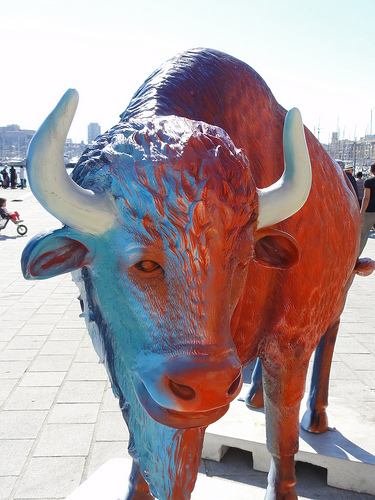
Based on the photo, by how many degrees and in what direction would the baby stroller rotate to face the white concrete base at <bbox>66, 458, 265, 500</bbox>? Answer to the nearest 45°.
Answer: approximately 90° to its right

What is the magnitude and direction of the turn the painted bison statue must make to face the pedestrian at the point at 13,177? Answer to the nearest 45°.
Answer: approximately 135° to its right

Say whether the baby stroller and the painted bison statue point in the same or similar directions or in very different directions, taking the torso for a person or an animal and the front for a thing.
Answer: very different directions

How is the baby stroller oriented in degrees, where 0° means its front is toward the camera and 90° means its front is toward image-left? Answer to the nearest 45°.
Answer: approximately 270°

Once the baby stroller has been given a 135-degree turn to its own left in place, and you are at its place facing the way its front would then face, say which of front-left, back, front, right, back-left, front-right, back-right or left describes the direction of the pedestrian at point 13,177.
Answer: front-right

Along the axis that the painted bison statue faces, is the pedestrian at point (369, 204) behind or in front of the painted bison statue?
behind

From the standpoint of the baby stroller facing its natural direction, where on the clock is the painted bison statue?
The painted bison statue is roughly at 3 o'clock from the baby stroller.

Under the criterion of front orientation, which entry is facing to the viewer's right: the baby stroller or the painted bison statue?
the baby stroller

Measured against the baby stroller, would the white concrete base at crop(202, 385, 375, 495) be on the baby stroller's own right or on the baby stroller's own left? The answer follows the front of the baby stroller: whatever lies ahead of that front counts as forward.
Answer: on the baby stroller's own right

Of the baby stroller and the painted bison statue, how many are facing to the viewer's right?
1

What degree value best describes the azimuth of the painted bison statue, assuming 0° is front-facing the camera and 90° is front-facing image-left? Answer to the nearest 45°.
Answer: approximately 45°
